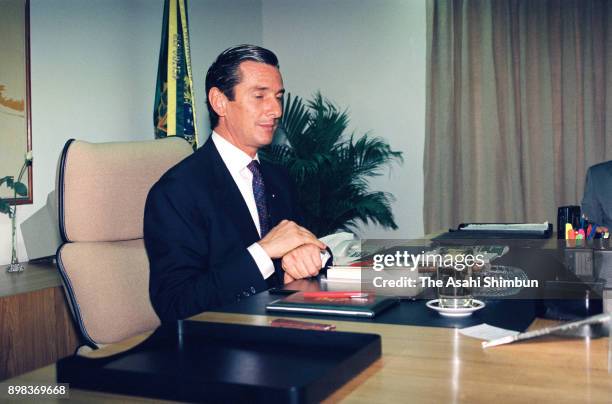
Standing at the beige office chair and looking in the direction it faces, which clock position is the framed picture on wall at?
The framed picture on wall is roughly at 7 o'clock from the beige office chair.

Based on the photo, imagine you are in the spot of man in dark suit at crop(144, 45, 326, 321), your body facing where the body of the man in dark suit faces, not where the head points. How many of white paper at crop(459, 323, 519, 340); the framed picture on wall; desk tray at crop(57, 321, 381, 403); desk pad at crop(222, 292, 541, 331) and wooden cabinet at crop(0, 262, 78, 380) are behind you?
2

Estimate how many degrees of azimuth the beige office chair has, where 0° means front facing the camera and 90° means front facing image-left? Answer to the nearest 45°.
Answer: approximately 315°

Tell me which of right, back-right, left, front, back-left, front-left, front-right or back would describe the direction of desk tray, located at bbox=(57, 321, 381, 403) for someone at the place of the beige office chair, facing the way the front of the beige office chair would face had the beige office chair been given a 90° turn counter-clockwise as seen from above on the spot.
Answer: back-right

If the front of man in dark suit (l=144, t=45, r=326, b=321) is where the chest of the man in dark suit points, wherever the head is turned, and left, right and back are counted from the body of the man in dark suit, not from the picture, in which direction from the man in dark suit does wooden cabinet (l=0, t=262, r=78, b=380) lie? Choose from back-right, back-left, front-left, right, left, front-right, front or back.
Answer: back

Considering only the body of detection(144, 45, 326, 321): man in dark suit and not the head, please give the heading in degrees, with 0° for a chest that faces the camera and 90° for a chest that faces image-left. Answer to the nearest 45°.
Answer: approximately 315°

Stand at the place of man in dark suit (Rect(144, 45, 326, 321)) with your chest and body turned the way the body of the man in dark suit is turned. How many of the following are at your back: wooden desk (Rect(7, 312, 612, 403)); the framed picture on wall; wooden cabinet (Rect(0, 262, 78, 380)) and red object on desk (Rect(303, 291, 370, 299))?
2

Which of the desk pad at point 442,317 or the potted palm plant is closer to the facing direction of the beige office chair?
the desk pad

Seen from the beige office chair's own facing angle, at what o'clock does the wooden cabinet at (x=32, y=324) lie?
The wooden cabinet is roughly at 7 o'clock from the beige office chair.

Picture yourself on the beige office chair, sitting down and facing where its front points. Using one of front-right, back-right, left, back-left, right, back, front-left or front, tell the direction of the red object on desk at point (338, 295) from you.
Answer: front

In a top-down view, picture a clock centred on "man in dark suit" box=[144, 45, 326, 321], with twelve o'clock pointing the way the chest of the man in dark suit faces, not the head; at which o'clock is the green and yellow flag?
The green and yellow flag is roughly at 7 o'clock from the man in dark suit.
